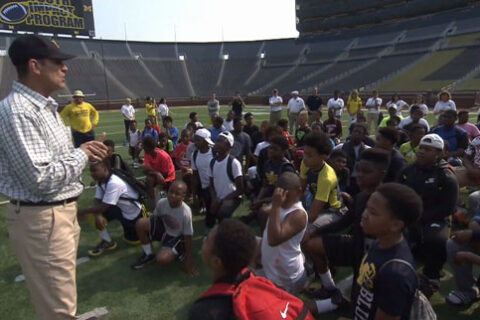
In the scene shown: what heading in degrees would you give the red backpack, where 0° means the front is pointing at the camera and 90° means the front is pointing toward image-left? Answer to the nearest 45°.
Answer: approximately 315°

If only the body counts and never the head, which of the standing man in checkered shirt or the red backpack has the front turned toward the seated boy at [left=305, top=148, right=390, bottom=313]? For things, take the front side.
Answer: the standing man in checkered shirt

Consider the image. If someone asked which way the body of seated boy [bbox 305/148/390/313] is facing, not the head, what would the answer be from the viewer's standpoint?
to the viewer's left

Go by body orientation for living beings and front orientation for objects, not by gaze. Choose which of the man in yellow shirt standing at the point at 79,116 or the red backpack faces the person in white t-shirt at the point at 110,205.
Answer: the man in yellow shirt standing

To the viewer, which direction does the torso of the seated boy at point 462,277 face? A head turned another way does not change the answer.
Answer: to the viewer's left

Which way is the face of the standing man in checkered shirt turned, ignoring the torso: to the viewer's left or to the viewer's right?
to the viewer's right

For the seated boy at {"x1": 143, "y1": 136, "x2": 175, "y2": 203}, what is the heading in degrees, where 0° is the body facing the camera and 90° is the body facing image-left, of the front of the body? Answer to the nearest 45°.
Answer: approximately 45°

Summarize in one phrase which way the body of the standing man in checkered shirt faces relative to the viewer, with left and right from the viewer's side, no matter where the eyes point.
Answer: facing to the right of the viewer

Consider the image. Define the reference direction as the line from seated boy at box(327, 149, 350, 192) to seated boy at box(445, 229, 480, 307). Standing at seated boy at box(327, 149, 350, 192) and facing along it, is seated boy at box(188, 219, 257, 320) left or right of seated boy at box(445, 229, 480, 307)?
right

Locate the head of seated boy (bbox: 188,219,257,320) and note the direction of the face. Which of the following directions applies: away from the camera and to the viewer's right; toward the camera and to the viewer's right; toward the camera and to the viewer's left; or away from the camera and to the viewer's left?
away from the camera and to the viewer's left

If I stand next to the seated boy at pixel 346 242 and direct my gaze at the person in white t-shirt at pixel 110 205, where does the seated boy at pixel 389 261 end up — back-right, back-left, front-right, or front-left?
back-left

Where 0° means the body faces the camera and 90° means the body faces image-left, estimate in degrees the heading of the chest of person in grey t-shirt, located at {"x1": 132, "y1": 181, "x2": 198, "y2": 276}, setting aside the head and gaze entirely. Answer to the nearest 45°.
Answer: approximately 45°

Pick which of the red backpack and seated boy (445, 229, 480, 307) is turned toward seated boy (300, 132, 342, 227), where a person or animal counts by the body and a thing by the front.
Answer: seated boy (445, 229, 480, 307)
